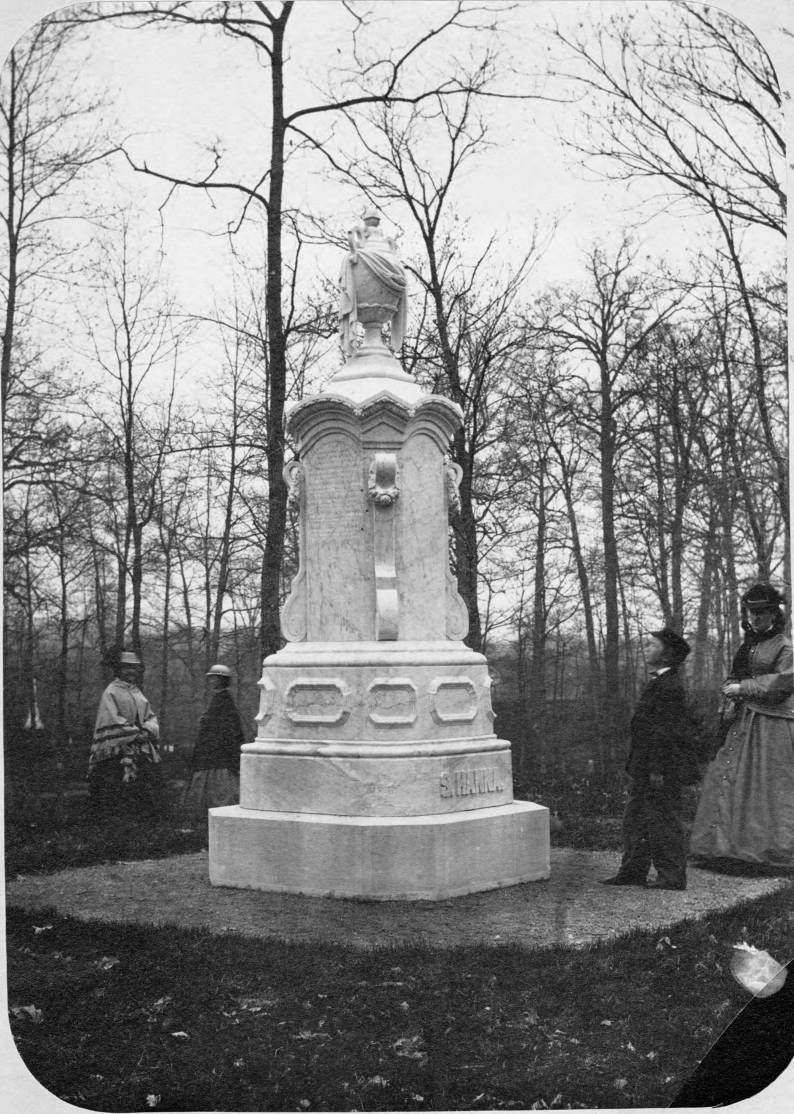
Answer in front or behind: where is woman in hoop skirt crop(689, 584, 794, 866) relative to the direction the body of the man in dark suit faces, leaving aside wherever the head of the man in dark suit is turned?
behind

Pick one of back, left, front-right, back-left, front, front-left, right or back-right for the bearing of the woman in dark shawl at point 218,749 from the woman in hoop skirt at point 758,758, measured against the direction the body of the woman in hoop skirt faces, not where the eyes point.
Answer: front-right

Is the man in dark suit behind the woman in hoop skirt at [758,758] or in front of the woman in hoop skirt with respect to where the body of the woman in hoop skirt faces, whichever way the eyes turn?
in front

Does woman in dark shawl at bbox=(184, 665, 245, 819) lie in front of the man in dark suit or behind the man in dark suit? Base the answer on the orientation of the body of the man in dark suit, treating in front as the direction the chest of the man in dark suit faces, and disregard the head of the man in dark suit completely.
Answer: in front

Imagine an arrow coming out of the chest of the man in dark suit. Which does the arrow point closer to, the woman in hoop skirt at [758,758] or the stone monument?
the stone monument

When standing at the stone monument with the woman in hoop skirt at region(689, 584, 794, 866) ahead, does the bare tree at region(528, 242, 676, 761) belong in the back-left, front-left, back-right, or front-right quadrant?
front-left

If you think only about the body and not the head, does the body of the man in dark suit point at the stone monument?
yes

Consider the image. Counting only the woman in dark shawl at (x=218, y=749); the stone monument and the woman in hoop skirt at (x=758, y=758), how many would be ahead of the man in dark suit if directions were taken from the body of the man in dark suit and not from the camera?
2

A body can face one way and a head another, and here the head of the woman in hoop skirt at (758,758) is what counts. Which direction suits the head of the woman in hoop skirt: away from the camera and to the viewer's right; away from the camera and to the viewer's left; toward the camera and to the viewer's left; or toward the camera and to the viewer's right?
toward the camera and to the viewer's left

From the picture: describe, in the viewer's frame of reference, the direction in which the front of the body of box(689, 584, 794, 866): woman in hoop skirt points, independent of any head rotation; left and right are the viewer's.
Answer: facing the viewer and to the left of the viewer

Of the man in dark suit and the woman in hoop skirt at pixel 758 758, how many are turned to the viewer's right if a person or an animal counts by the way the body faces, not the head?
0

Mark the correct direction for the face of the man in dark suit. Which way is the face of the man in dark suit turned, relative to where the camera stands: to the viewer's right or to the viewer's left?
to the viewer's left

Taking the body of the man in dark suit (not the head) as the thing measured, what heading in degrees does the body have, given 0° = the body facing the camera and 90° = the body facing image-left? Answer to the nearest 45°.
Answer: approximately 90°
